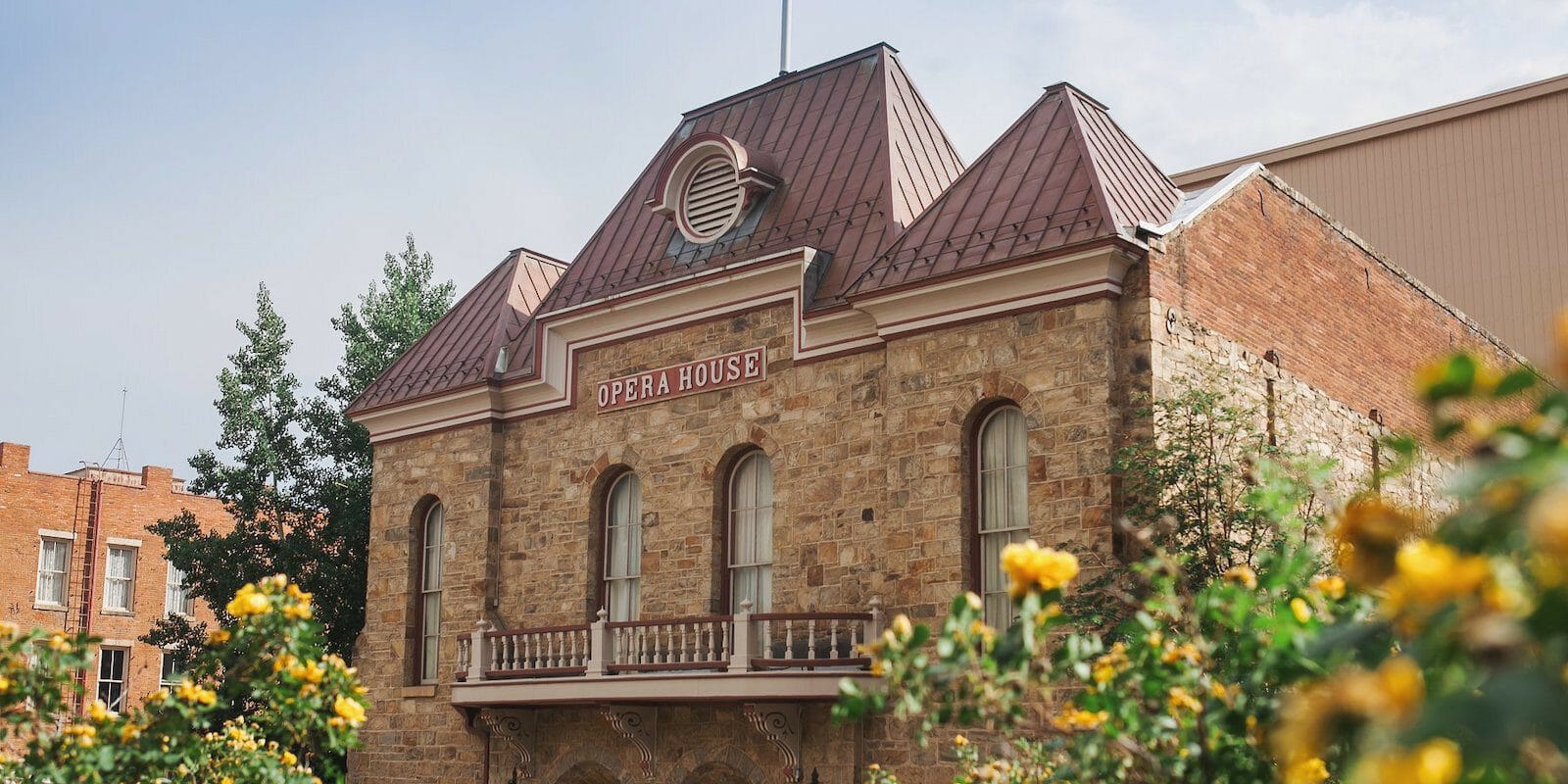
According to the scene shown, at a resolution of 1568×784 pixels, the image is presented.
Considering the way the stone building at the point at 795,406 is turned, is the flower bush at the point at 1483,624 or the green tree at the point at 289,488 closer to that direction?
the flower bush

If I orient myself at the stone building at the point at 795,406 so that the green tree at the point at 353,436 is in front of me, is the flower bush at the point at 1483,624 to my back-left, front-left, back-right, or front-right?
back-left

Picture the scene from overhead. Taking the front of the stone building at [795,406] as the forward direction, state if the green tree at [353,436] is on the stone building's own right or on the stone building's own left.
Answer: on the stone building's own right

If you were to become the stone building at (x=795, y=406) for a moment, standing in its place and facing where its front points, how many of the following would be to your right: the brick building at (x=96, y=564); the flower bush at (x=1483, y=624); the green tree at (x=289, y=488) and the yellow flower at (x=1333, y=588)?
2

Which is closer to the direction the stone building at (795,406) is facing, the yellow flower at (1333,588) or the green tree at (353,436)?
the yellow flower

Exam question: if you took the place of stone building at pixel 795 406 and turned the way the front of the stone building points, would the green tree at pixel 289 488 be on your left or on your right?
on your right

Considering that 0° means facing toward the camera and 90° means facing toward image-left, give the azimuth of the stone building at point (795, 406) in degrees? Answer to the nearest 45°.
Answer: approximately 45°

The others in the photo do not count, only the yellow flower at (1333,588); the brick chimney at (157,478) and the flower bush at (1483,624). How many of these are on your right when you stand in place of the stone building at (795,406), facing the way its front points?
1

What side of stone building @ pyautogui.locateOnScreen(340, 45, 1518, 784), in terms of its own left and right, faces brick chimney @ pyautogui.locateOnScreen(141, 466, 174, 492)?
right

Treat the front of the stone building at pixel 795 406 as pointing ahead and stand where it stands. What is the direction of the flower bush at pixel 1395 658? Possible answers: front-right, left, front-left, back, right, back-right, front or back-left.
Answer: front-left

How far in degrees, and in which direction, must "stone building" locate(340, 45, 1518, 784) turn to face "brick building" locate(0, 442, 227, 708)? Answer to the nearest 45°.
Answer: approximately 90° to its right

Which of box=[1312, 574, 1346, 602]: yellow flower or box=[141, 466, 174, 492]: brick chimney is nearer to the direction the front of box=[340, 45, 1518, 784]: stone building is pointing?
the yellow flower

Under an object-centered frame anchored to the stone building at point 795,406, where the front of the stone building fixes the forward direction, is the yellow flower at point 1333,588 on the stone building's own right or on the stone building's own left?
on the stone building's own left

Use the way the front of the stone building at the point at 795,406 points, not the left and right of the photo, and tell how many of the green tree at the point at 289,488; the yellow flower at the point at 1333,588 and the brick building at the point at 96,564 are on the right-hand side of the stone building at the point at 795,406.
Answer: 2
